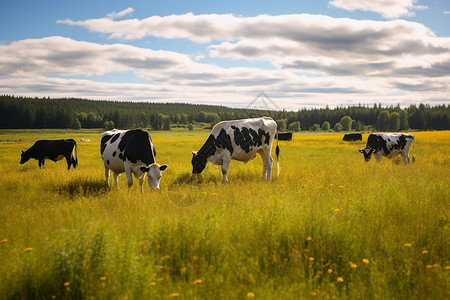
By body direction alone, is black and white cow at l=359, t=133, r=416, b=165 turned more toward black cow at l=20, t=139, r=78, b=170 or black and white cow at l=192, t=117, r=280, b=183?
the black cow

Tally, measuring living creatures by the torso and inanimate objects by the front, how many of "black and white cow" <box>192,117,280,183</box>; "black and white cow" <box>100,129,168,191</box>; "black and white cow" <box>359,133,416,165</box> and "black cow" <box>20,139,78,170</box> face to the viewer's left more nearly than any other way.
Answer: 3

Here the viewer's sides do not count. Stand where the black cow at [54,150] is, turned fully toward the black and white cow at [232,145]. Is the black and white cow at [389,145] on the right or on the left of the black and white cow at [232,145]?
left

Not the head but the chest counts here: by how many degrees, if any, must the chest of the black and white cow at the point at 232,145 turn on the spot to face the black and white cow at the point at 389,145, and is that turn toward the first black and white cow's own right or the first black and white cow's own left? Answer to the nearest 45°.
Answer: approximately 135° to the first black and white cow's own right

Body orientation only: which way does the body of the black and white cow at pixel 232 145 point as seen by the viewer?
to the viewer's left

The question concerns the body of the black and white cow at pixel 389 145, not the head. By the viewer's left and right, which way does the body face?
facing to the left of the viewer

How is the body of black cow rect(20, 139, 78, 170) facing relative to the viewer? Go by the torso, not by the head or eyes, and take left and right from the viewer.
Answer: facing to the left of the viewer

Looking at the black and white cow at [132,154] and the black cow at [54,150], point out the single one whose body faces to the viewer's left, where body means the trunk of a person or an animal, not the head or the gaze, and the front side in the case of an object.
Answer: the black cow

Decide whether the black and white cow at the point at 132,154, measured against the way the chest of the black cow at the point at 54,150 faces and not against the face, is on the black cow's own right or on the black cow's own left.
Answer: on the black cow's own left

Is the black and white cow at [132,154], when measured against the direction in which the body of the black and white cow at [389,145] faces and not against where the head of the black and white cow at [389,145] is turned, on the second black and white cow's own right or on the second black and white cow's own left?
on the second black and white cow's own left
